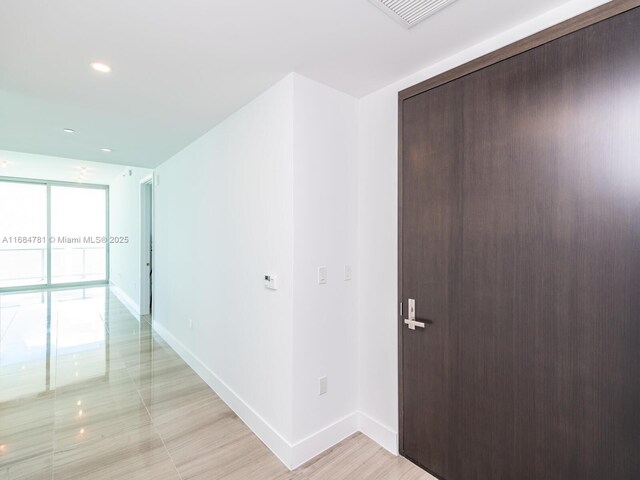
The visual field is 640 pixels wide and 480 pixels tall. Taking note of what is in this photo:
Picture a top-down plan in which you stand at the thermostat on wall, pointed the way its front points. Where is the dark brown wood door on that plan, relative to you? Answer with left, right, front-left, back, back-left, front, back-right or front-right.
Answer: left

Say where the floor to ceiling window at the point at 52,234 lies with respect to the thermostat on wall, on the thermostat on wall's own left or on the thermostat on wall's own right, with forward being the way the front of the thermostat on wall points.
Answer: on the thermostat on wall's own right
